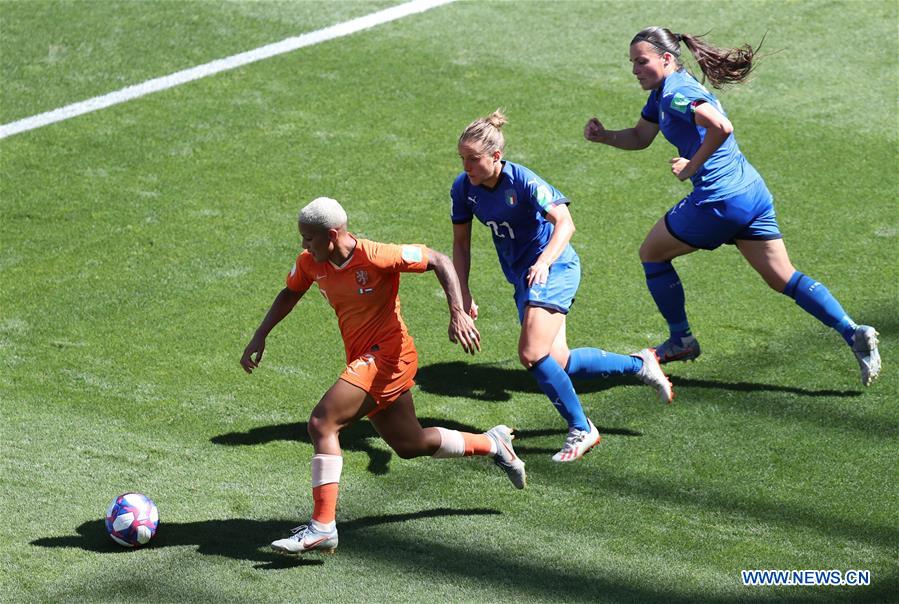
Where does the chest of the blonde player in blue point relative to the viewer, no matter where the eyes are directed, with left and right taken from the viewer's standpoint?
facing the viewer and to the left of the viewer

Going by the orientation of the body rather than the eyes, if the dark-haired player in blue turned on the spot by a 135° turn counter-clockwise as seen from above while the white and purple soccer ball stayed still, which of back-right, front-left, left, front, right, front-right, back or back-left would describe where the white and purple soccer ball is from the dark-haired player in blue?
right

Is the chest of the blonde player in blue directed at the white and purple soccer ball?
yes

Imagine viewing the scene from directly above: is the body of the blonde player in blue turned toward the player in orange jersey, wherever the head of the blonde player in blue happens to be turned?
yes

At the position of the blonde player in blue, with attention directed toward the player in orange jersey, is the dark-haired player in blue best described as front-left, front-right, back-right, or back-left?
back-left

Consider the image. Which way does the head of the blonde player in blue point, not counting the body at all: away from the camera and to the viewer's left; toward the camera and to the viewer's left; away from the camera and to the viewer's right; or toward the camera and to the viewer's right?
toward the camera and to the viewer's left

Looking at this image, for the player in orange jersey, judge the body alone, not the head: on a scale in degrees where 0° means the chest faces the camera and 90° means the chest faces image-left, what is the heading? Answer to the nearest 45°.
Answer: approximately 45°

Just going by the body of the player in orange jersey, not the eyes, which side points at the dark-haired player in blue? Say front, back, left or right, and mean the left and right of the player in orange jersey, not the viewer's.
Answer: back

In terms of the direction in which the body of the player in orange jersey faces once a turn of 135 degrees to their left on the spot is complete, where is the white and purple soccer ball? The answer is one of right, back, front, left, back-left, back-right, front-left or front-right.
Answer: back

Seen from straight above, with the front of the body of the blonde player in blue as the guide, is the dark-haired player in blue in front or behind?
behind

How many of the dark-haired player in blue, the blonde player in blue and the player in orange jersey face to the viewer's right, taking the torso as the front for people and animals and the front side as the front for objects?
0

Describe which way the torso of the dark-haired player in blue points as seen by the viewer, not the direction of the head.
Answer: to the viewer's left

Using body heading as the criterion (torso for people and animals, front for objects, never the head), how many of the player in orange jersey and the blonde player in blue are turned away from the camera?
0
